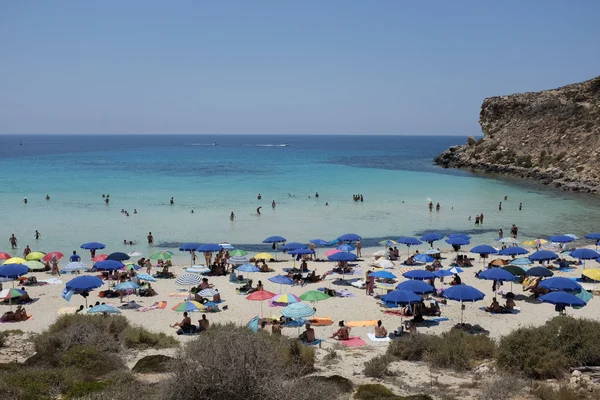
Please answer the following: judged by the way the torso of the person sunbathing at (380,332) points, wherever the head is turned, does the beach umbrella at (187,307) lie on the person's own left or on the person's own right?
on the person's own left

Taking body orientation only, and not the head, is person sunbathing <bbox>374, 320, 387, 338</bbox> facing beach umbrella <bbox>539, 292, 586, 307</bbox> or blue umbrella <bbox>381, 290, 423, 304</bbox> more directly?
the blue umbrella

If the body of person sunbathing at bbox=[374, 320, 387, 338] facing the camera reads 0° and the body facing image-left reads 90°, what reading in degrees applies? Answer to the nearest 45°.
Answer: approximately 180°

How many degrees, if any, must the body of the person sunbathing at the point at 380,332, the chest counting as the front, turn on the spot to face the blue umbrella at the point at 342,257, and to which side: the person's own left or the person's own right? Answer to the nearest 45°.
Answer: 0° — they already face it

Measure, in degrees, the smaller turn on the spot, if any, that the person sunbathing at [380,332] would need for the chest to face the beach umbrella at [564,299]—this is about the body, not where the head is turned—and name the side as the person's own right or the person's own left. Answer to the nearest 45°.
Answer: approximately 90° to the person's own right

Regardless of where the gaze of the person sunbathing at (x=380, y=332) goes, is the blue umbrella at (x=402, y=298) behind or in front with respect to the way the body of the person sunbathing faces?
in front

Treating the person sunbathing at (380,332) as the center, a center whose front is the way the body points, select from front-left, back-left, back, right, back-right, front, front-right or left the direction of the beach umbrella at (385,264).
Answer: front

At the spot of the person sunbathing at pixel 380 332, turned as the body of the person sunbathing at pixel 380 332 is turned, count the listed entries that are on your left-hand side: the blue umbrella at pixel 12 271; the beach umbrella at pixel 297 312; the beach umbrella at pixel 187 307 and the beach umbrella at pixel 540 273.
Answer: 3

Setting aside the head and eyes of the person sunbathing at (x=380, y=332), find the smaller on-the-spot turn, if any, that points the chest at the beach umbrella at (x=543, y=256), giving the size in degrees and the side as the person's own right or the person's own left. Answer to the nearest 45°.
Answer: approximately 45° to the person's own right

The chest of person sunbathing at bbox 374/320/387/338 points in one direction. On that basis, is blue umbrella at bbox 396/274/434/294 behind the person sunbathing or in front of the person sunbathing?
in front

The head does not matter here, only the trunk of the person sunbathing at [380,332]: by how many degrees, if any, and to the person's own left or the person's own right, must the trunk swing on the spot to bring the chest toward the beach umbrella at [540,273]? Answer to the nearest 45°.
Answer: approximately 45° to the person's own right

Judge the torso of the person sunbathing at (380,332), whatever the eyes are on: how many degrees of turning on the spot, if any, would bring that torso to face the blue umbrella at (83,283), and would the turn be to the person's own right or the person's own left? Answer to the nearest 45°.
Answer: approximately 90° to the person's own left

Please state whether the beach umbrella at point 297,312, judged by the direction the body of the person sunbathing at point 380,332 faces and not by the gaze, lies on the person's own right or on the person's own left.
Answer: on the person's own left

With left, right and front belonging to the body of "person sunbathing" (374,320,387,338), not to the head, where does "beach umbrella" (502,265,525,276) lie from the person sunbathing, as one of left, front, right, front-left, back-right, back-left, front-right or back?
front-right

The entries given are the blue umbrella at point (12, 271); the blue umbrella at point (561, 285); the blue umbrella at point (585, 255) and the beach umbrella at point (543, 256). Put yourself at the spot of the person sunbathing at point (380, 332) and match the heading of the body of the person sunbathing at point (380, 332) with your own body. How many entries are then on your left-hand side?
1

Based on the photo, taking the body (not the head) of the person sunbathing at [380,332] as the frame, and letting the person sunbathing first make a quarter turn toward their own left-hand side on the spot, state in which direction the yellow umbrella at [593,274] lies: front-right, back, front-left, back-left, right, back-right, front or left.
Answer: back-right

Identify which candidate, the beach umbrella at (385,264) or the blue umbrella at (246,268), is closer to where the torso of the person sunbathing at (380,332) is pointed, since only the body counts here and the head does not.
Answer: the beach umbrella

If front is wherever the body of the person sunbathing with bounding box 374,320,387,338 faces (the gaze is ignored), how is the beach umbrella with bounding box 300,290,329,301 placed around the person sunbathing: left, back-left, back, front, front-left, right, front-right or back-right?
front-left
